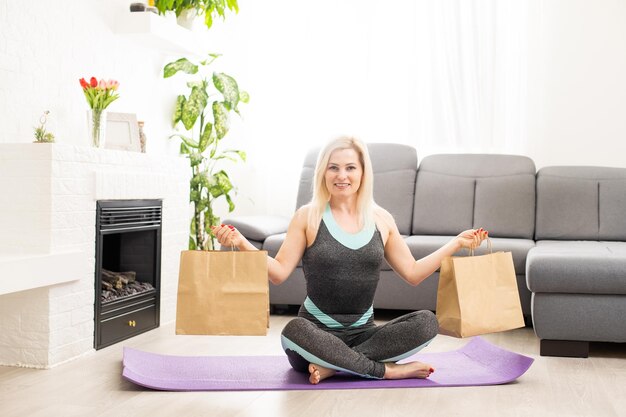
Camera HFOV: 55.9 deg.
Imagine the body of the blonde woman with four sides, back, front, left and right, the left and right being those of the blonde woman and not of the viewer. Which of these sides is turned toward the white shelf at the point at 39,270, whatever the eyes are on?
right

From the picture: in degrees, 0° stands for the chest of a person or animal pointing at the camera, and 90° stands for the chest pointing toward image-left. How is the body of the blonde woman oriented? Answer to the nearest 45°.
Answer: approximately 0°

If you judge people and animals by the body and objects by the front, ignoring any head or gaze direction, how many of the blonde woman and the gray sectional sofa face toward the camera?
2

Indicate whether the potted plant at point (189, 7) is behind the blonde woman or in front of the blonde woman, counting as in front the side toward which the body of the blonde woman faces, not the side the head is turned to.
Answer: behind

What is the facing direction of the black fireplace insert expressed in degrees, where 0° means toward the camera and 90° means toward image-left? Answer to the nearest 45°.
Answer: approximately 315°
